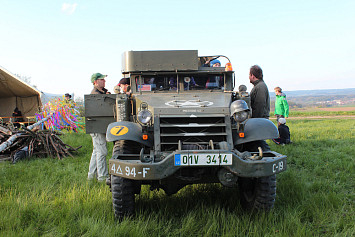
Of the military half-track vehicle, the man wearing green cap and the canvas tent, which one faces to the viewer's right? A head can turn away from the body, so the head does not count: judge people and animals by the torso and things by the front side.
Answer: the man wearing green cap

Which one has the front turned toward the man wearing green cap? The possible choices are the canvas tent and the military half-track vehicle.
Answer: the canvas tent

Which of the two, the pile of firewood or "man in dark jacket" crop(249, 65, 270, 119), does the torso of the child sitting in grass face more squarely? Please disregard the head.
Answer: the pile of firewood

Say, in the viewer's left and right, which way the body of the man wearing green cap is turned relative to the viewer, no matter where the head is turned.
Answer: facing to the right of the viewer

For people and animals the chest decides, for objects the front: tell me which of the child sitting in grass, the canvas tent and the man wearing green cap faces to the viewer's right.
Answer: the man wearing green cap

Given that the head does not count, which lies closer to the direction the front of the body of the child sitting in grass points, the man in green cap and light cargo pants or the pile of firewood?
the pile of firewood
